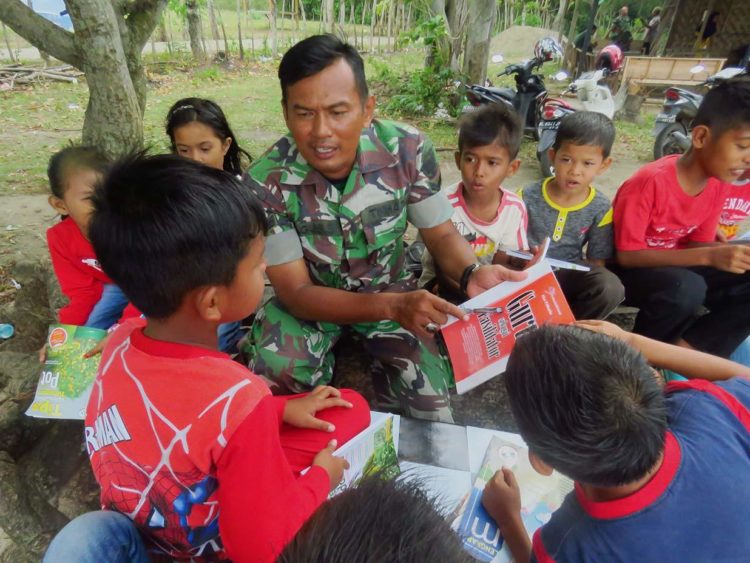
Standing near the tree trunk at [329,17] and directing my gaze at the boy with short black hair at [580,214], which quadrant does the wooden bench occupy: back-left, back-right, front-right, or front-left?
front-left

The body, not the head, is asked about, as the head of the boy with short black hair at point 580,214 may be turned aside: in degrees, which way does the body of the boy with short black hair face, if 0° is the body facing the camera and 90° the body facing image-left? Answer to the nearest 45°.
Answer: approximately 0°

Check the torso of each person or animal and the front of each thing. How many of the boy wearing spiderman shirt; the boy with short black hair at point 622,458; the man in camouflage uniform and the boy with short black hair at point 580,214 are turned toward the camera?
2

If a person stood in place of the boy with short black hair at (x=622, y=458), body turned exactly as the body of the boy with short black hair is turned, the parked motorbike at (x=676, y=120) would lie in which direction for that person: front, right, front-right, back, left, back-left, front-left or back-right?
front-right

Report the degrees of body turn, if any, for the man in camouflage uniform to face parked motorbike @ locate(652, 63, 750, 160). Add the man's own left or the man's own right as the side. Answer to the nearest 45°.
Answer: approximately 135° to the man's own left

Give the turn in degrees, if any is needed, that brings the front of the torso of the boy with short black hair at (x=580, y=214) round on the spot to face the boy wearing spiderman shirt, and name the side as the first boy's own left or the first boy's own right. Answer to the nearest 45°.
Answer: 0° — they already face them

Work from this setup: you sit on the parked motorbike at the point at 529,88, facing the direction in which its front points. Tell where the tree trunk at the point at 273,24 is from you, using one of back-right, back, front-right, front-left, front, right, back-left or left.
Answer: back

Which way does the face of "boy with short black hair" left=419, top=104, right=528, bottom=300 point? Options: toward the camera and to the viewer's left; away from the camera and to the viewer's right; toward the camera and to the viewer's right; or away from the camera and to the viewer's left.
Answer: toward the camera and to the viewer's left

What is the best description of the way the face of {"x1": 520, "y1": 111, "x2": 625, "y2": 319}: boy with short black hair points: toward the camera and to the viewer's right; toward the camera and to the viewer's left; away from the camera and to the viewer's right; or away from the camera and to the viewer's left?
toward the camera and to the viewer's left

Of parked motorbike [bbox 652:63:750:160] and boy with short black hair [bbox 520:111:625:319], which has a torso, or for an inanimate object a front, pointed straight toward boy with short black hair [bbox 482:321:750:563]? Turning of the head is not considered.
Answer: boy with short black hair [bbox 520:111:625:319]

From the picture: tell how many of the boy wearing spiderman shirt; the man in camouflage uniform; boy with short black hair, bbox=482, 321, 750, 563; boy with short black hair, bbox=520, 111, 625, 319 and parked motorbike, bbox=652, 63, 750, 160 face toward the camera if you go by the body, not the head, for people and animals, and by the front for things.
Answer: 2

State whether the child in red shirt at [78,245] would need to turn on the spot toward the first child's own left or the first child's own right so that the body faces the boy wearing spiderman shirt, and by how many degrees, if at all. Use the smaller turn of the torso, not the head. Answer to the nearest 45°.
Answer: approximately 45° to the first child's own right

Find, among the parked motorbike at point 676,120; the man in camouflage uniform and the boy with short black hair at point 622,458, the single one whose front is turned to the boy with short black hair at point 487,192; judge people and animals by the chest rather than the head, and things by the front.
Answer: the boy with short black hair at point 622,458

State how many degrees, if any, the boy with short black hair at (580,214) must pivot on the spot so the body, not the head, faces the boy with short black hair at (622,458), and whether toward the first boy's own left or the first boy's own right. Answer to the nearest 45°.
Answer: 0° — they already face them

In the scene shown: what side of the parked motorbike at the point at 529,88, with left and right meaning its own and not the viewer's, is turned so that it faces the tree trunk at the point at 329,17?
back

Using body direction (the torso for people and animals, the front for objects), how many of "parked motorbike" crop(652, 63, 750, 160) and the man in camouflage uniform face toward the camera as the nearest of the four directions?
1
